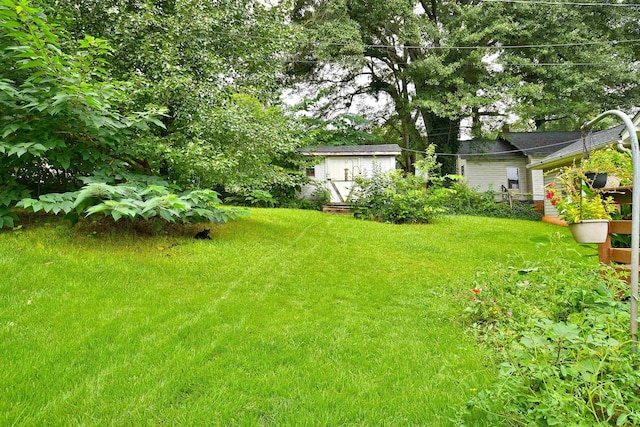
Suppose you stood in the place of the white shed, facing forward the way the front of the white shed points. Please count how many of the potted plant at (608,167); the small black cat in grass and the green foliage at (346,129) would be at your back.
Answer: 1

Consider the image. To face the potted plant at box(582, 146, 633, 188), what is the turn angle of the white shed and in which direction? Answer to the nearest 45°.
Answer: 0° — it already faces it

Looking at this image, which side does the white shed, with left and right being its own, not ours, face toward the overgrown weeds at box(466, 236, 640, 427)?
front

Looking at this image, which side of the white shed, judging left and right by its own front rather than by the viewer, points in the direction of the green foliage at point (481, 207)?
left

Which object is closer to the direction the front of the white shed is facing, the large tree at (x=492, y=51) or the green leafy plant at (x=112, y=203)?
the green leafy plant

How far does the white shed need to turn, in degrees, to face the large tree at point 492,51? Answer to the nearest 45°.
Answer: approximately 90° to its left

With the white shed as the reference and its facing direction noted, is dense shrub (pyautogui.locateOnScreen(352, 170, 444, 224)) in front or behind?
in front

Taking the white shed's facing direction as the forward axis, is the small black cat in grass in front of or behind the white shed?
in front

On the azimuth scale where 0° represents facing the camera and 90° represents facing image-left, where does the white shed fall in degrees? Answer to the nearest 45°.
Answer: approximately 0°
